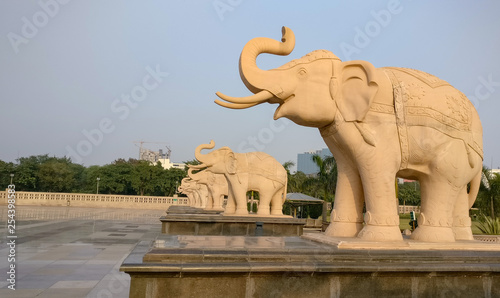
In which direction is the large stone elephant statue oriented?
to the viewer's left

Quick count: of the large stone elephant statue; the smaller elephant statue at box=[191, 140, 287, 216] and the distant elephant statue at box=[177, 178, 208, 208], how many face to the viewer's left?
3

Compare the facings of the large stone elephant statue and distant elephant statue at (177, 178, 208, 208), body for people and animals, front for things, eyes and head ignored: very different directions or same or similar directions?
same or similar directions

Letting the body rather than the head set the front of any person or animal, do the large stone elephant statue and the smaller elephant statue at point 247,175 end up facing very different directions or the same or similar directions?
same or similar directions

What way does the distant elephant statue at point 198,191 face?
to the viewer's left

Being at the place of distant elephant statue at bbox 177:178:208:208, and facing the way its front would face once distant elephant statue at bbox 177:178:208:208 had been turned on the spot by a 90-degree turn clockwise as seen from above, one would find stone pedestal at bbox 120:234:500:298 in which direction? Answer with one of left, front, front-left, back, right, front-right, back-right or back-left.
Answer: back

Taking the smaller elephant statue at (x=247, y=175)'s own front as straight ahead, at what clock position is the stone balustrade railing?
The stone balustrade railing is roughly at 2 o'clock from the smaller elephant statue.

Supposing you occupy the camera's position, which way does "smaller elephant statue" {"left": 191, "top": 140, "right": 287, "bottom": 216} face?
facing to the left of the viewer

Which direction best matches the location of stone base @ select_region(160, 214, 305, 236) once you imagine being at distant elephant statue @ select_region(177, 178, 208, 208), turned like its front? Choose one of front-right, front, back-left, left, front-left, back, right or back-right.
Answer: left

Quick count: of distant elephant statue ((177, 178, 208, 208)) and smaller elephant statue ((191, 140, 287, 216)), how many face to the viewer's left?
2

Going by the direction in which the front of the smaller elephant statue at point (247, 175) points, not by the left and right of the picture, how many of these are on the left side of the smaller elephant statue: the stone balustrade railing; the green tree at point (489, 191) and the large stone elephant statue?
1
